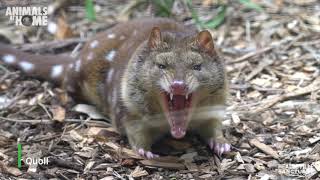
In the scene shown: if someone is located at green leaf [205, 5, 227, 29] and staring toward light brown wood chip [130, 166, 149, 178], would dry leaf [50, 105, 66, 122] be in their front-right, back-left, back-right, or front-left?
front-right

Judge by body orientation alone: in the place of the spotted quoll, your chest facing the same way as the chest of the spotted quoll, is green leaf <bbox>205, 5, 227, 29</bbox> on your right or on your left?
on your left

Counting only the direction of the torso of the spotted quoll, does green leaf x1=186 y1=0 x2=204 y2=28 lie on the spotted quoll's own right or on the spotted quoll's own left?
on the spotted quoll's own left

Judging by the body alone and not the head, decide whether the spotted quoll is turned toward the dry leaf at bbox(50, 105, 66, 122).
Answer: no
